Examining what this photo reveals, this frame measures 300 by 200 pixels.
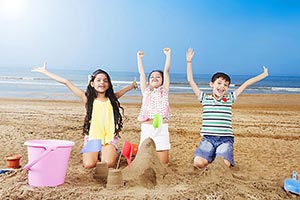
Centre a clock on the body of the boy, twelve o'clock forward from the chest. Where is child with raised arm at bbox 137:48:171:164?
The child with raised arm is roughly at 3 o'clock from the boy.

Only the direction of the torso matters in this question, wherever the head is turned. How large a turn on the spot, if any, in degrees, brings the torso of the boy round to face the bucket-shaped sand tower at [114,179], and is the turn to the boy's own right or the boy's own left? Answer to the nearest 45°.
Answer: approximately 45° to the boy's own right

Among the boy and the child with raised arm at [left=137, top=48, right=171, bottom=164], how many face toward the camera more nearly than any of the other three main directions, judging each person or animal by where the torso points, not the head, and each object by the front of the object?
2

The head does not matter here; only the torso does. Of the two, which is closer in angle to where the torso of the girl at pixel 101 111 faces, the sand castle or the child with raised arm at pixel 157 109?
the sand castle

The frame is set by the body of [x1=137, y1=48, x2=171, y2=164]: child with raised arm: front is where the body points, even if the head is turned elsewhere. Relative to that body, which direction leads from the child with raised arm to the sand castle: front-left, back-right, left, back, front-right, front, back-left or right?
front

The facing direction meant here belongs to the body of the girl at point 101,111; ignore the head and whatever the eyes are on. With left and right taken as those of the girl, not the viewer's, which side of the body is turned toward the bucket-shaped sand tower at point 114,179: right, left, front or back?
front

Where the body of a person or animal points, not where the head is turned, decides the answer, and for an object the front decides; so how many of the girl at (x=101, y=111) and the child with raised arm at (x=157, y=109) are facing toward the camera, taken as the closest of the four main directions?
2
